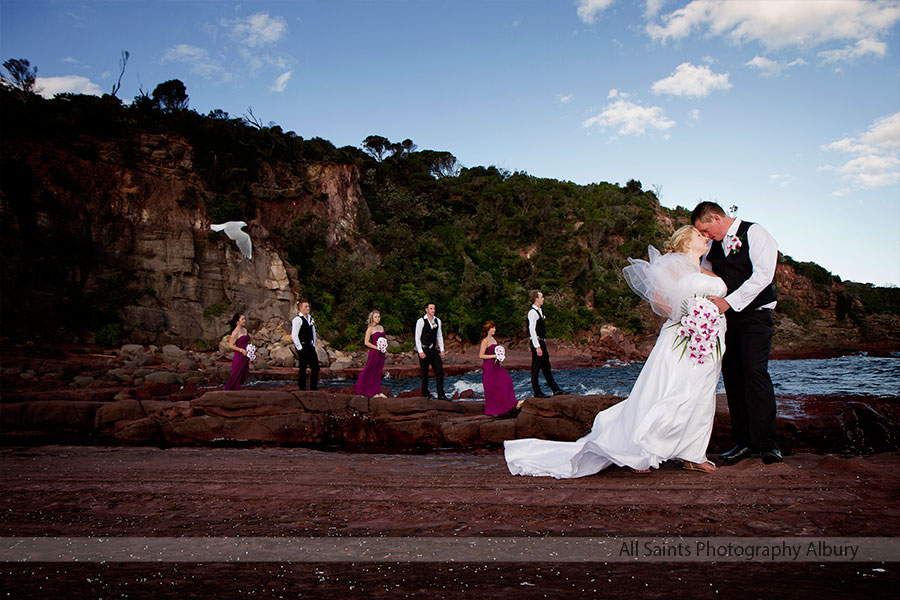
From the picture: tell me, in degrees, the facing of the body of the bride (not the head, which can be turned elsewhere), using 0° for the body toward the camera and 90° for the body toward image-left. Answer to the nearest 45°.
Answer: approximately 270°

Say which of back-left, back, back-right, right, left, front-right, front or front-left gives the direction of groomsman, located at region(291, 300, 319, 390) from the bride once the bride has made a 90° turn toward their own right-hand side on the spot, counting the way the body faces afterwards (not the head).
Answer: back-right

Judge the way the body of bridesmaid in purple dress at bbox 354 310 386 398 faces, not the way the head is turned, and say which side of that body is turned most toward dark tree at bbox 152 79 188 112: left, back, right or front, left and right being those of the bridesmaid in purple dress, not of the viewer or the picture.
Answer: back

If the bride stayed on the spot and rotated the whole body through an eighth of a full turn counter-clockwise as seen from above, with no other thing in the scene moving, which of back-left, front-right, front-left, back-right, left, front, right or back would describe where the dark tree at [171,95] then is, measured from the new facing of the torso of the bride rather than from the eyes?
left

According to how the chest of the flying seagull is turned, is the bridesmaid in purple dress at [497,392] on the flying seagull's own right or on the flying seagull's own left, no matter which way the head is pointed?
on the flying seagull's own left

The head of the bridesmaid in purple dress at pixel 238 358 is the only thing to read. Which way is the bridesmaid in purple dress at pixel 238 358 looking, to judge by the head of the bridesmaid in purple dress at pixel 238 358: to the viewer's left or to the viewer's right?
to the viewer's right

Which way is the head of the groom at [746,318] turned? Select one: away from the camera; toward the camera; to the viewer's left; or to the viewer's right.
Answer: to the viewer's left

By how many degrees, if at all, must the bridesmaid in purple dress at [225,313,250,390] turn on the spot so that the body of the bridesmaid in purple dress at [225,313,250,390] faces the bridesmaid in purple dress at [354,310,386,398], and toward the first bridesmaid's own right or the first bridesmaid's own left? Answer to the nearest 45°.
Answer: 0° — they already face them

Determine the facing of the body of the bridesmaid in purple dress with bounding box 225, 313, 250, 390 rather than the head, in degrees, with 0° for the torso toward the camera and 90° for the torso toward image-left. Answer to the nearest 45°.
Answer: approximately 315°

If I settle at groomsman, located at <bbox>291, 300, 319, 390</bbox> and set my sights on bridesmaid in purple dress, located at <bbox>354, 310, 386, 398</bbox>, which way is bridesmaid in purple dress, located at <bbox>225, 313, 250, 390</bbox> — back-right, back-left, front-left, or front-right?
back-right
